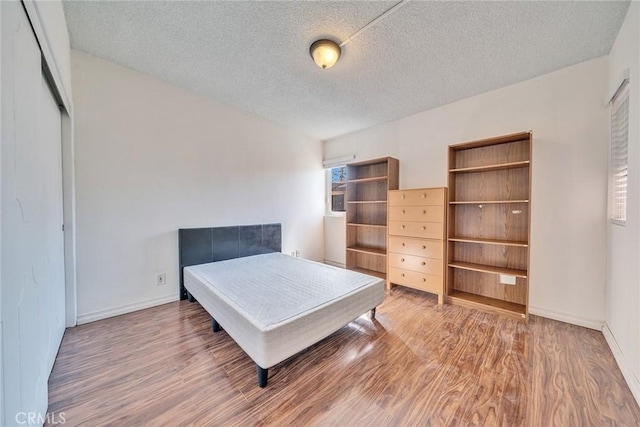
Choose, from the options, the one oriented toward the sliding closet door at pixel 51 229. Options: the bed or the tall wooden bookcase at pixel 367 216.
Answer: the tall wooden bookcase

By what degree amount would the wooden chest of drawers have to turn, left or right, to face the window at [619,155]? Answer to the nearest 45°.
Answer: approximately 135° to its left

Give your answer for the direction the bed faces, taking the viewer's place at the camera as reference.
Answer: facing the viewer and to the right of the viewer

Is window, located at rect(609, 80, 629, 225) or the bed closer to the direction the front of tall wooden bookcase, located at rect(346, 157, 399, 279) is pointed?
the bed

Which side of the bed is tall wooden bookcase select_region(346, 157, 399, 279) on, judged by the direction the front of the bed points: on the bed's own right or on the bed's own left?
on the bed's own left

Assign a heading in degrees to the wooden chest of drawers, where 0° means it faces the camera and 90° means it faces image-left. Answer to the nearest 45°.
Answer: approximately 45°

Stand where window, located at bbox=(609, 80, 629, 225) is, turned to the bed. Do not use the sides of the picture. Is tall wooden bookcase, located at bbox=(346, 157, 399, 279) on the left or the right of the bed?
right

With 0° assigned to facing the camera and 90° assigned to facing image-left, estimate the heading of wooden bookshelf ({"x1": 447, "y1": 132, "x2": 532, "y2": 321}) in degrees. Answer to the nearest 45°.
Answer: approximately 45°

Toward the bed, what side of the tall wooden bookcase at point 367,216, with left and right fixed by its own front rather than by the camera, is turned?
front

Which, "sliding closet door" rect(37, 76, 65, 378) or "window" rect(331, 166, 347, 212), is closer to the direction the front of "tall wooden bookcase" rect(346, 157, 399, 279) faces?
the sliding closet door

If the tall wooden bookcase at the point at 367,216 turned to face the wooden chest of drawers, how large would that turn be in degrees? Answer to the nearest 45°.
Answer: approximately 90° to its left

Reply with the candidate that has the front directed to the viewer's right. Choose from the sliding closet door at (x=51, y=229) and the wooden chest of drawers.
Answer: the sliding closet door
